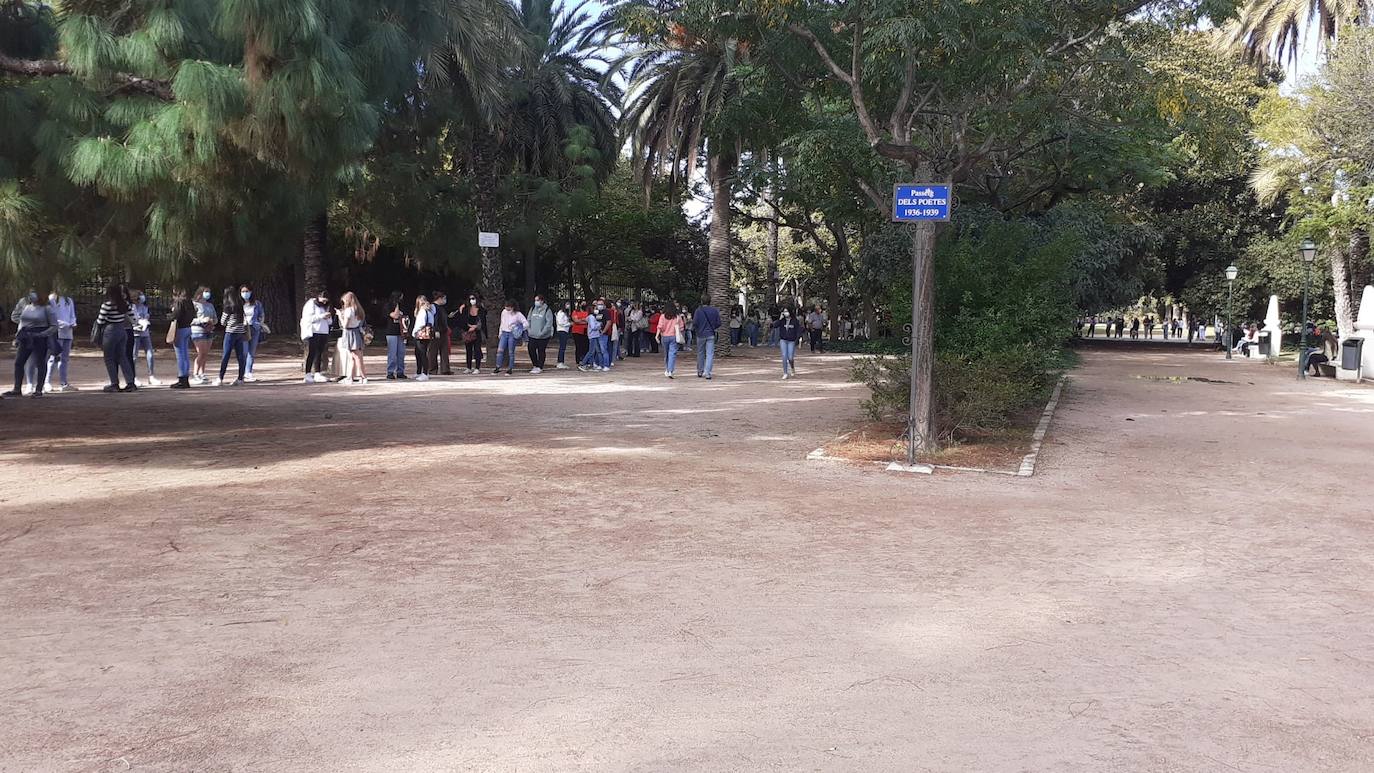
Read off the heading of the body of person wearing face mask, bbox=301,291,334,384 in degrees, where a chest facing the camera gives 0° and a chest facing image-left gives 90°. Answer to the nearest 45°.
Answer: approximately 315°

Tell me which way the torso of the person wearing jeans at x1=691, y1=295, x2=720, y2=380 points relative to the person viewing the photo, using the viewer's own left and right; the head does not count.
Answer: facing away from the viewer

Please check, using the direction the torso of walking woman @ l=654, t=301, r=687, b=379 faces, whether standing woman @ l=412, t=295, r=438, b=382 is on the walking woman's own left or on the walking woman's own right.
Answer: on the walking woman's own left

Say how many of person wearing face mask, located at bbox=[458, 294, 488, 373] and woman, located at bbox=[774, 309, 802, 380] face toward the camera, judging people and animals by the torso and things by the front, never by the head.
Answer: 2

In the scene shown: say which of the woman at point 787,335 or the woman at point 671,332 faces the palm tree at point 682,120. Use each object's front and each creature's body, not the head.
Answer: the woman at point 671,332

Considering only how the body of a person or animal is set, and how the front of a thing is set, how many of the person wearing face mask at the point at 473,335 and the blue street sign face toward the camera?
2

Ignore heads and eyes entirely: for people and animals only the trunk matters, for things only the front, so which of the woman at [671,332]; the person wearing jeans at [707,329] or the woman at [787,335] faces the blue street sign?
the woman at [787,335]

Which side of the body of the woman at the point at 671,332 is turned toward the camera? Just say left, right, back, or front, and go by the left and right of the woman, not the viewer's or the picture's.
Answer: back

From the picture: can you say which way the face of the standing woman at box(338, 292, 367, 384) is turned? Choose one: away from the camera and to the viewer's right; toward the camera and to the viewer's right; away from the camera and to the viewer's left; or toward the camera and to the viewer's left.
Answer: toward the camera and to the viewer's left

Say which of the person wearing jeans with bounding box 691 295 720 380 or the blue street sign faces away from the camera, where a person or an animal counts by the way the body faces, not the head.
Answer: the person wearing jeans

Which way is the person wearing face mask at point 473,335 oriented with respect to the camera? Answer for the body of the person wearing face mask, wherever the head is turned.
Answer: toward the camera

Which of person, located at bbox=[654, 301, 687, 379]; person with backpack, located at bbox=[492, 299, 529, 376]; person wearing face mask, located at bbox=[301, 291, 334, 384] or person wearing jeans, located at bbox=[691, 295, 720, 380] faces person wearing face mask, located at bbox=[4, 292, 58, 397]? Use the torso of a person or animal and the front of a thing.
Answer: the person with backpack

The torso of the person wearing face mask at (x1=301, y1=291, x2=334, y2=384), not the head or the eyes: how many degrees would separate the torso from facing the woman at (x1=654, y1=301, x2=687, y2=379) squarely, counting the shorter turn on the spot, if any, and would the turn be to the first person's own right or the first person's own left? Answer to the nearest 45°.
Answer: approximately 45° to the first person's own left
